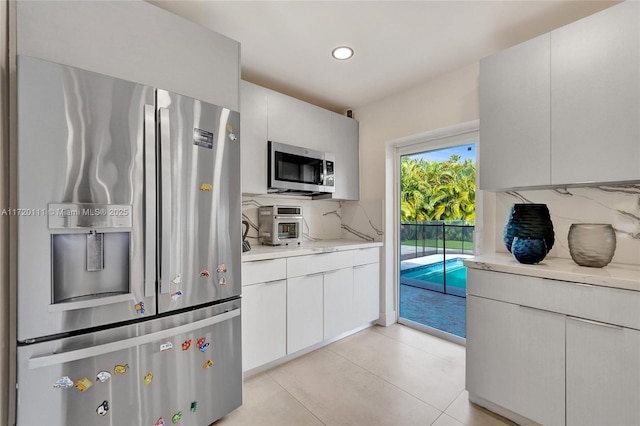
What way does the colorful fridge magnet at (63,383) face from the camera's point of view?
toward the camera

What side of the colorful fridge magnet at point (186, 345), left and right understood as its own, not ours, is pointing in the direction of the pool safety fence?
left

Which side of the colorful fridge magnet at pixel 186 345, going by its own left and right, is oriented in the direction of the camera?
front

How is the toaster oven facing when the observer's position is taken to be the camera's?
facing the viewer and to the right of the viewer

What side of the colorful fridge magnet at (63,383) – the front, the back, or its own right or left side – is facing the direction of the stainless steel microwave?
left

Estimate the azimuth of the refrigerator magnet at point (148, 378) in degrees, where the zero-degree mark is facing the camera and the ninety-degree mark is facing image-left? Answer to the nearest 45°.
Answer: approximately 0°

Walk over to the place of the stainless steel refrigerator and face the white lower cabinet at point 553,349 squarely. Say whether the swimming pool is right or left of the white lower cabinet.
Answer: left

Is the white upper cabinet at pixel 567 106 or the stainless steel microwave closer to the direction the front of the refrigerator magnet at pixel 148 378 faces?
the white upper cabinet

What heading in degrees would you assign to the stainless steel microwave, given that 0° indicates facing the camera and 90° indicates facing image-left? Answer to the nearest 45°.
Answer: approximately 315°

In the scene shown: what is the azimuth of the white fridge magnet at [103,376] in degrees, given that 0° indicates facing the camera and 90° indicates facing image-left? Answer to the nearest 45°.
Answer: approximately 0°

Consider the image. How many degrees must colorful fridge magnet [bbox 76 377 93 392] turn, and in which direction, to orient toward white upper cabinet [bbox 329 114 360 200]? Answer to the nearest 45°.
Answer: approximately 90° to its left
